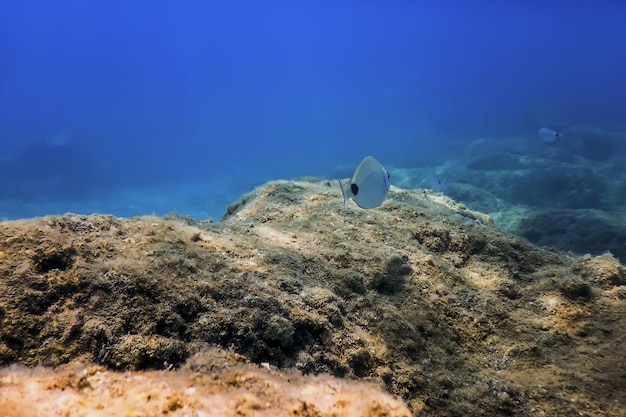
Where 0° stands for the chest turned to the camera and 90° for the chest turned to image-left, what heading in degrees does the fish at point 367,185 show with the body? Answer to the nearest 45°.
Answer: approximately 225°
